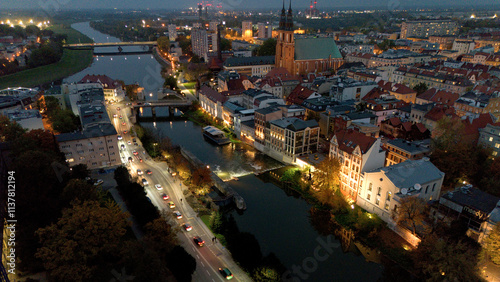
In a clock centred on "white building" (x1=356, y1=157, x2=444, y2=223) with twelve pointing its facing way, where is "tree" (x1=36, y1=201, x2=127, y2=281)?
The tree is roughly at 12 o'clock from the white building.

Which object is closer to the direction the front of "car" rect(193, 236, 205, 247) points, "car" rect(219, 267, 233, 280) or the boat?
the boat

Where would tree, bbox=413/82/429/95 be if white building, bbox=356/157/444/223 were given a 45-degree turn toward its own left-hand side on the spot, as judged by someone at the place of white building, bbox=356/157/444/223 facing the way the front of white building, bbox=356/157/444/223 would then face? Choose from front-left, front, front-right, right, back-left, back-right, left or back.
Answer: back

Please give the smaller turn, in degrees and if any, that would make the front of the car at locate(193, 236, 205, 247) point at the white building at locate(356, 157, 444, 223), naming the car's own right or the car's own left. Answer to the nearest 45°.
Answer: approximately 135° to the car's own right

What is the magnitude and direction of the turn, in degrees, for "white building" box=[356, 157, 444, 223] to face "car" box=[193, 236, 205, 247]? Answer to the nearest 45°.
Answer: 0° — it already faces it

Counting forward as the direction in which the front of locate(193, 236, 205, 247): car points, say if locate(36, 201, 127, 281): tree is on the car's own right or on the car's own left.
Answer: on the car's own left

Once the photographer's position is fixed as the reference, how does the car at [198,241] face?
facing away from the viewer and to the left of the viewer

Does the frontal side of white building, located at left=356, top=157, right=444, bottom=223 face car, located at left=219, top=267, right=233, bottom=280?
yes

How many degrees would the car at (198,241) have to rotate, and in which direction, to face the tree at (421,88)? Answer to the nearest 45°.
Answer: approximately 90° to its right

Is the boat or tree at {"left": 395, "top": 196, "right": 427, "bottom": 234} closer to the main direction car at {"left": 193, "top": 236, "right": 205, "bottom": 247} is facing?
the boat

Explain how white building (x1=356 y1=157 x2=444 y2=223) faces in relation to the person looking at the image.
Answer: facing the viewer and to the left of the viewer

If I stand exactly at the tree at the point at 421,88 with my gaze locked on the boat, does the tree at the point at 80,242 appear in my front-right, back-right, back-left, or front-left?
front-left

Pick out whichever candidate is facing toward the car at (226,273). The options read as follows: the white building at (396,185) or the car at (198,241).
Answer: the white building

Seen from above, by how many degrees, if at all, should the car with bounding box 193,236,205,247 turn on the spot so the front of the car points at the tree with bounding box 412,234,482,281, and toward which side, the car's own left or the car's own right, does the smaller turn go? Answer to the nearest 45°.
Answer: approximately 180°

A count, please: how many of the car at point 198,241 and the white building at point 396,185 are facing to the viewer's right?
0

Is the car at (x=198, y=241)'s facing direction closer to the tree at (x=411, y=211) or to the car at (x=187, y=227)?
the car

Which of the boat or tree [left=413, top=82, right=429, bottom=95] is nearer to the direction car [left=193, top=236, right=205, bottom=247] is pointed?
the boat
